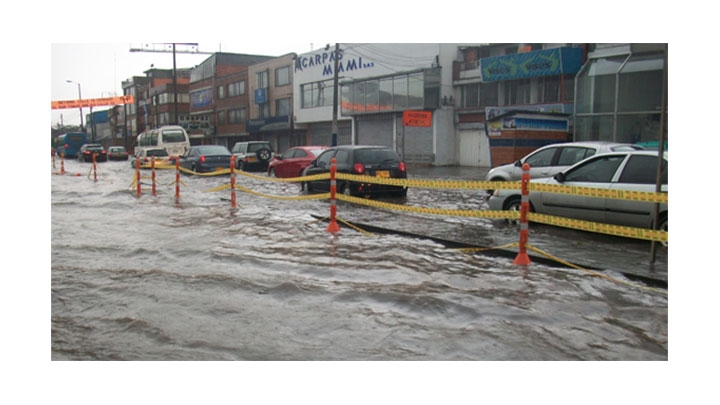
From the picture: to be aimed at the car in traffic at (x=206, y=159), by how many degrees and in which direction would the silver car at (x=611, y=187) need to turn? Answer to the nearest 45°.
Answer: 0° — it already faces it

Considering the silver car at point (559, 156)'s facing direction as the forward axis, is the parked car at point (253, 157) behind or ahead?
ahead

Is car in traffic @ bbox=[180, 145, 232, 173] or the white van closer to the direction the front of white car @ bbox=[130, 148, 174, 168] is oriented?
the white van

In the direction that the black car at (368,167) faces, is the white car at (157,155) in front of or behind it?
in front

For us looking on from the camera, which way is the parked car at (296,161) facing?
facing away from the viewer and to the left of the viewer

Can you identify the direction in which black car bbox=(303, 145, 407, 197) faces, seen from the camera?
facing away from the viewer and to the left of the viewer

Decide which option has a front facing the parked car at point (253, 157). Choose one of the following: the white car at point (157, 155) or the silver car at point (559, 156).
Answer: the silver car

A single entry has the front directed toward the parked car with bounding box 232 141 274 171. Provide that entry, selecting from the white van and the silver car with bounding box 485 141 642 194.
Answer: the silver car

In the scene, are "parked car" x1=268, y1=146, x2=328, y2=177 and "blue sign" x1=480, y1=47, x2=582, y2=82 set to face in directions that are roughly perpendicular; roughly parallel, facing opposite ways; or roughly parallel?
roughly perpendicular

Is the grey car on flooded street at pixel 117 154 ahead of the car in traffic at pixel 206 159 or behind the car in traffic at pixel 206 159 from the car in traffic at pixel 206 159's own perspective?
ahead

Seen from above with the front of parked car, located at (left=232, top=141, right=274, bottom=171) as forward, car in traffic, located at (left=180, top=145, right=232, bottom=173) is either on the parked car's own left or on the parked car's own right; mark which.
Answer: on the parked car's own left
